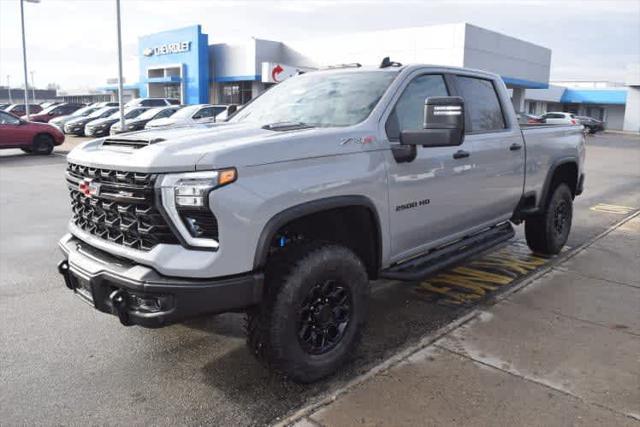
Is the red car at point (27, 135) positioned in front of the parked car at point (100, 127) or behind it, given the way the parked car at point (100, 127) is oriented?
in front

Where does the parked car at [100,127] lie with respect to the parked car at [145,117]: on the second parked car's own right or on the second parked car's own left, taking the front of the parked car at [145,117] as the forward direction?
on the second parked car's own right

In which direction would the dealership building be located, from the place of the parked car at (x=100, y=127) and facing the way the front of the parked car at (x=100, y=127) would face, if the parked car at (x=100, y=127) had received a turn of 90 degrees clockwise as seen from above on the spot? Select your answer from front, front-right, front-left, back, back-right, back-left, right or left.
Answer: right

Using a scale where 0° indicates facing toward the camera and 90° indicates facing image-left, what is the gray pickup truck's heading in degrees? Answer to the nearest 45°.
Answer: approximately 45°

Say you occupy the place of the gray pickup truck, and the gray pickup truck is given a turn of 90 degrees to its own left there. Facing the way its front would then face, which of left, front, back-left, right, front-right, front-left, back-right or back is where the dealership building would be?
back-left

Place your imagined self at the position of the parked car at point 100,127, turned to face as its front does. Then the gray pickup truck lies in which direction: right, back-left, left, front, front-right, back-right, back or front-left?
front-left

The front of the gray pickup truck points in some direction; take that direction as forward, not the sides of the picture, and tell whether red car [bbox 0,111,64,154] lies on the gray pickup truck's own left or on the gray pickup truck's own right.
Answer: on the gray pickup truck's own right
